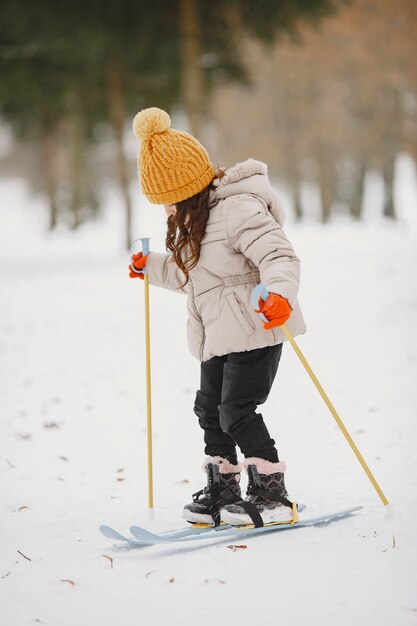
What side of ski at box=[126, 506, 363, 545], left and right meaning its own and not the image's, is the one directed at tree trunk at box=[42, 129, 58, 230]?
right

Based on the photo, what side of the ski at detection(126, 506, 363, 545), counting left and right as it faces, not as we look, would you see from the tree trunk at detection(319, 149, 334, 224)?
right

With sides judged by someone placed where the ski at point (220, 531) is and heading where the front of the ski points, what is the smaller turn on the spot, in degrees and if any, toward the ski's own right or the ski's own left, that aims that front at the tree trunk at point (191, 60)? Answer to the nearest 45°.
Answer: approximately 90° to the ski's own right

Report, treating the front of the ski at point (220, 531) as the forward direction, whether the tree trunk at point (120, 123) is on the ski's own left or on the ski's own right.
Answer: on the ski's own right

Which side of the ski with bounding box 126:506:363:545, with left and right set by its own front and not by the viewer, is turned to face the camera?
left

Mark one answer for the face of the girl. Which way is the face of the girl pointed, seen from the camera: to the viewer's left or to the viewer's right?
to the viewer's left
